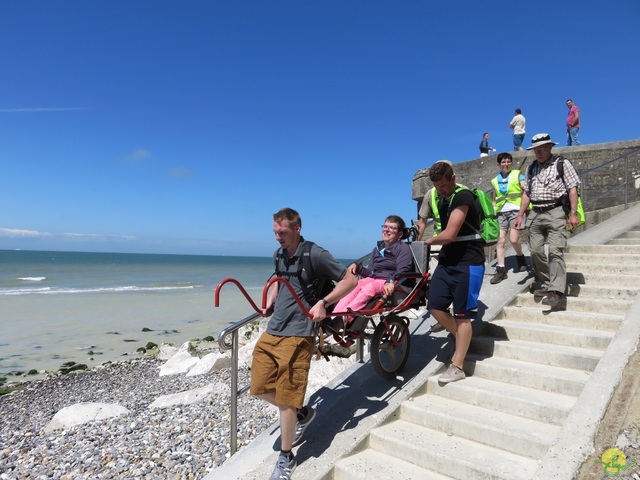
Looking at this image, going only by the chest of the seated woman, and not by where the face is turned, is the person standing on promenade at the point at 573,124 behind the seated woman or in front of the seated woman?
behind

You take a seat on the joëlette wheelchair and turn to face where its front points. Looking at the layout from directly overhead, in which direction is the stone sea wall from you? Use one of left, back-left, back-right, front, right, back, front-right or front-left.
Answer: back

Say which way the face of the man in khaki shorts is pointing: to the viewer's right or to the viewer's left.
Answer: to the viewer's left

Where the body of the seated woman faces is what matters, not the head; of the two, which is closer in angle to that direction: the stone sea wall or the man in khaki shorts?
the man in khaki shorts

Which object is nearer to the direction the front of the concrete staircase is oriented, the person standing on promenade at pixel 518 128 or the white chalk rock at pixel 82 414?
the white chalk rock
